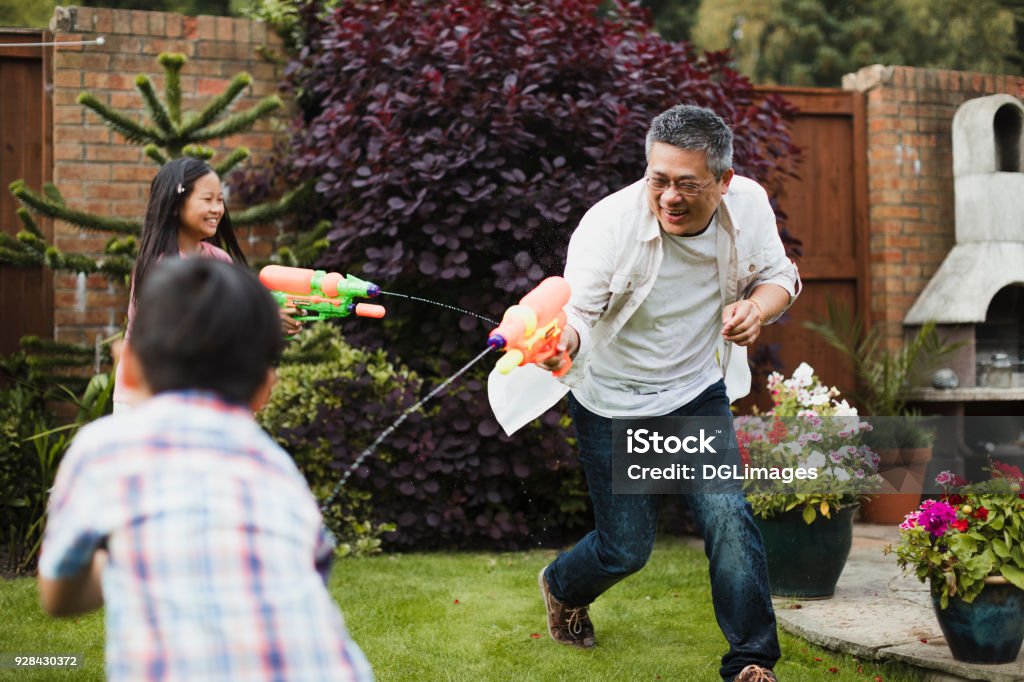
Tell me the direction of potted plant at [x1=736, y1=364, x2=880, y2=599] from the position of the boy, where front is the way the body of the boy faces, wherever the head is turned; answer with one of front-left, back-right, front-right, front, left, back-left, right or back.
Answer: front-right

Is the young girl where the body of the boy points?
yes

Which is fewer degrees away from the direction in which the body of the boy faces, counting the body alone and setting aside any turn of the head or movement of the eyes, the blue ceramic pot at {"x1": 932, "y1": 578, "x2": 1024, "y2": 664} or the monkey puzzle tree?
the monkey puzzle tree

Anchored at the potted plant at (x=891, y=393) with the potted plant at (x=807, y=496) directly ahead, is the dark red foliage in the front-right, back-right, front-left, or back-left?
front-right

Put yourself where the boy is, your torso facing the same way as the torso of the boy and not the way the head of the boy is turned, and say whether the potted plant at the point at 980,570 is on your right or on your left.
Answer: on your right

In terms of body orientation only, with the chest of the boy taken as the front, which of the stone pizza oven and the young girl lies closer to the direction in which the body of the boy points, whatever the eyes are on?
the young girl

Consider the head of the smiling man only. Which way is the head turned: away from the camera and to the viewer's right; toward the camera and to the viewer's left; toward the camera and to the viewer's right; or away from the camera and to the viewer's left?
toward the camera and to the viewer's left

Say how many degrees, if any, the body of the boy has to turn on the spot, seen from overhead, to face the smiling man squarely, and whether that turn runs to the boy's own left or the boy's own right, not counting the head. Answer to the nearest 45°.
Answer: approximately 45° to the boy's own right

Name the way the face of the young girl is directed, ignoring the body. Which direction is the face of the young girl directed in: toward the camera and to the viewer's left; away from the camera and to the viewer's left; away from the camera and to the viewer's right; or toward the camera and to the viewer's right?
toward the camera and to the viewer's right

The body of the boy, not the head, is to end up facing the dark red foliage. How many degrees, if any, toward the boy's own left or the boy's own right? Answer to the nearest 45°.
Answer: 0° — they already face it

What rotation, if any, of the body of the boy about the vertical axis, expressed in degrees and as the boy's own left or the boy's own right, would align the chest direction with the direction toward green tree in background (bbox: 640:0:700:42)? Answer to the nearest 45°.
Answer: approximately 45° to the boy's own right

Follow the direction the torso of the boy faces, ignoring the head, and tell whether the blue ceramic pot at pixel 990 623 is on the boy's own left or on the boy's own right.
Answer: on the boy's own right

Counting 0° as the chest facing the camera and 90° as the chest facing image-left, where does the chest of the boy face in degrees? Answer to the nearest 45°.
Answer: approximately 180°

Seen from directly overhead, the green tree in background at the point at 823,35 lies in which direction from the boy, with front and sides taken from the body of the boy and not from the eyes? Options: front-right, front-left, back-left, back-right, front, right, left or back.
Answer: front-right

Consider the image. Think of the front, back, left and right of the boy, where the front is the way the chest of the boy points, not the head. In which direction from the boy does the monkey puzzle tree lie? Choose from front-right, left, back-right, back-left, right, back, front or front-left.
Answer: front
